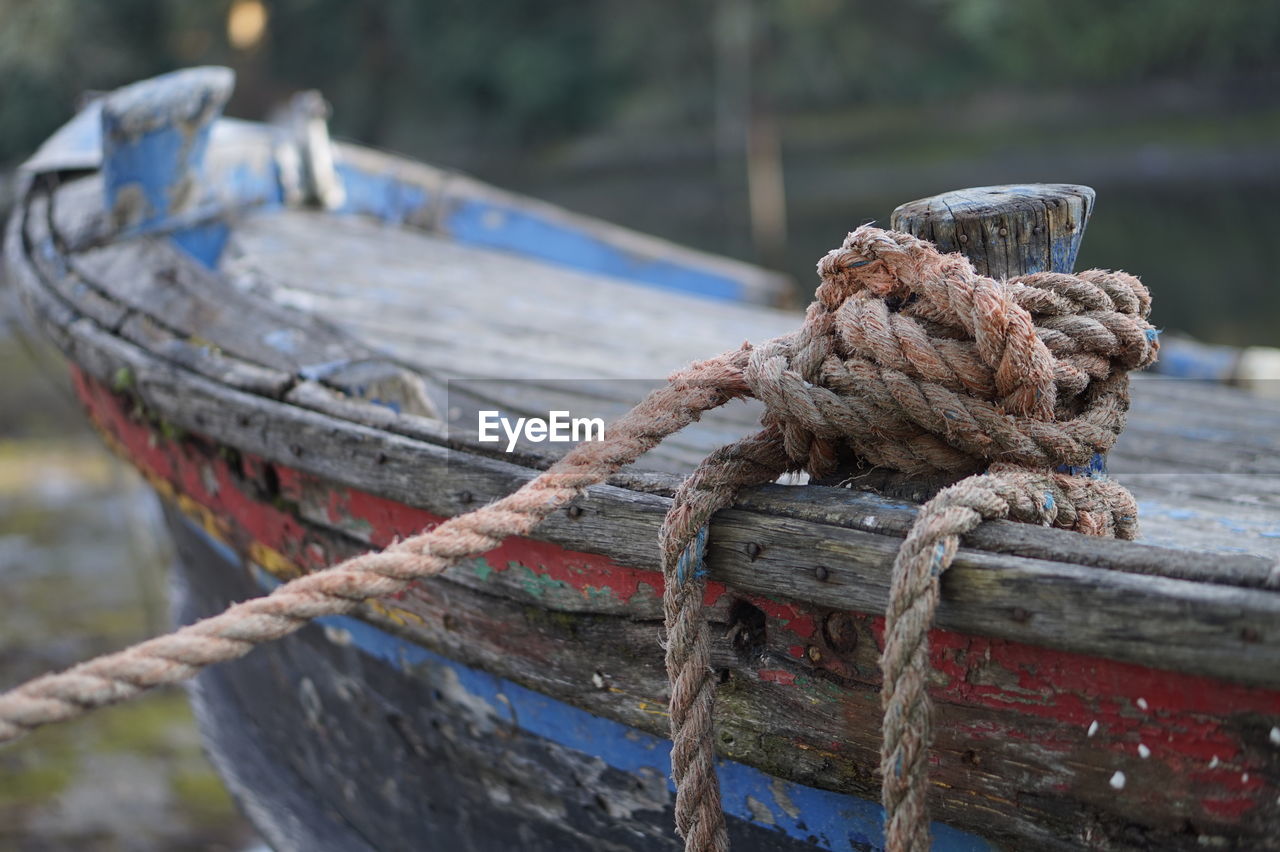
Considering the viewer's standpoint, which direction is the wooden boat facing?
facing away from the viewer and to the left of the viewer
